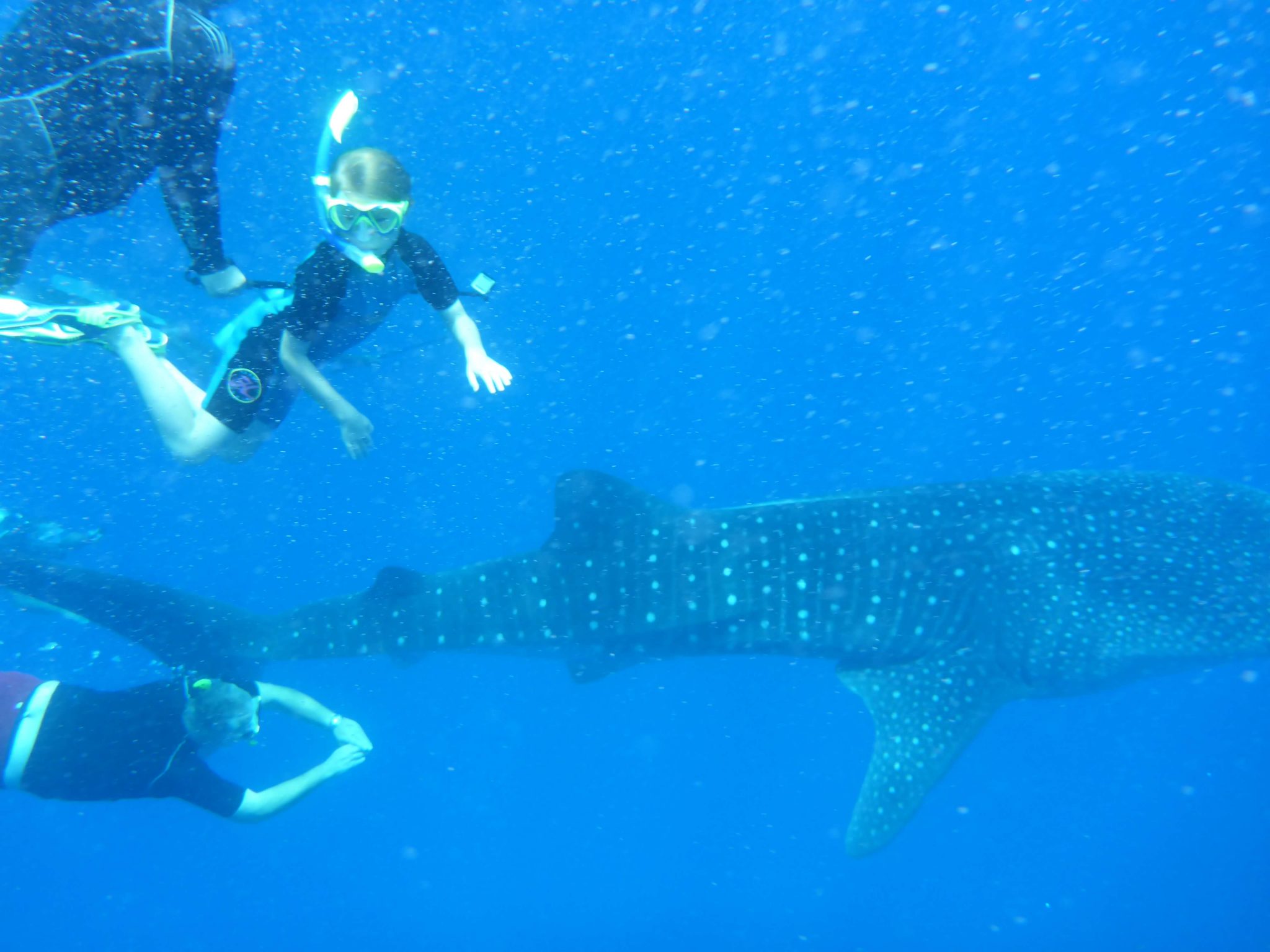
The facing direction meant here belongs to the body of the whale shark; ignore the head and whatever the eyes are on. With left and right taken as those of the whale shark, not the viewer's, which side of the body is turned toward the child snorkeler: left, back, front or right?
back

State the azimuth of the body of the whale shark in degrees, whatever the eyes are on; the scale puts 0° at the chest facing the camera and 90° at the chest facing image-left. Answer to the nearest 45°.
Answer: approximately 270°

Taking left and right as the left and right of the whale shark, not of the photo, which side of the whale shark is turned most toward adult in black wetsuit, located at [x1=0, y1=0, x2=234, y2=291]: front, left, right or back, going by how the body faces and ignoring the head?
back

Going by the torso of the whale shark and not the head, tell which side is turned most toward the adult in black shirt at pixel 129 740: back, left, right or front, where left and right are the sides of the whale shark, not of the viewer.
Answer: back
